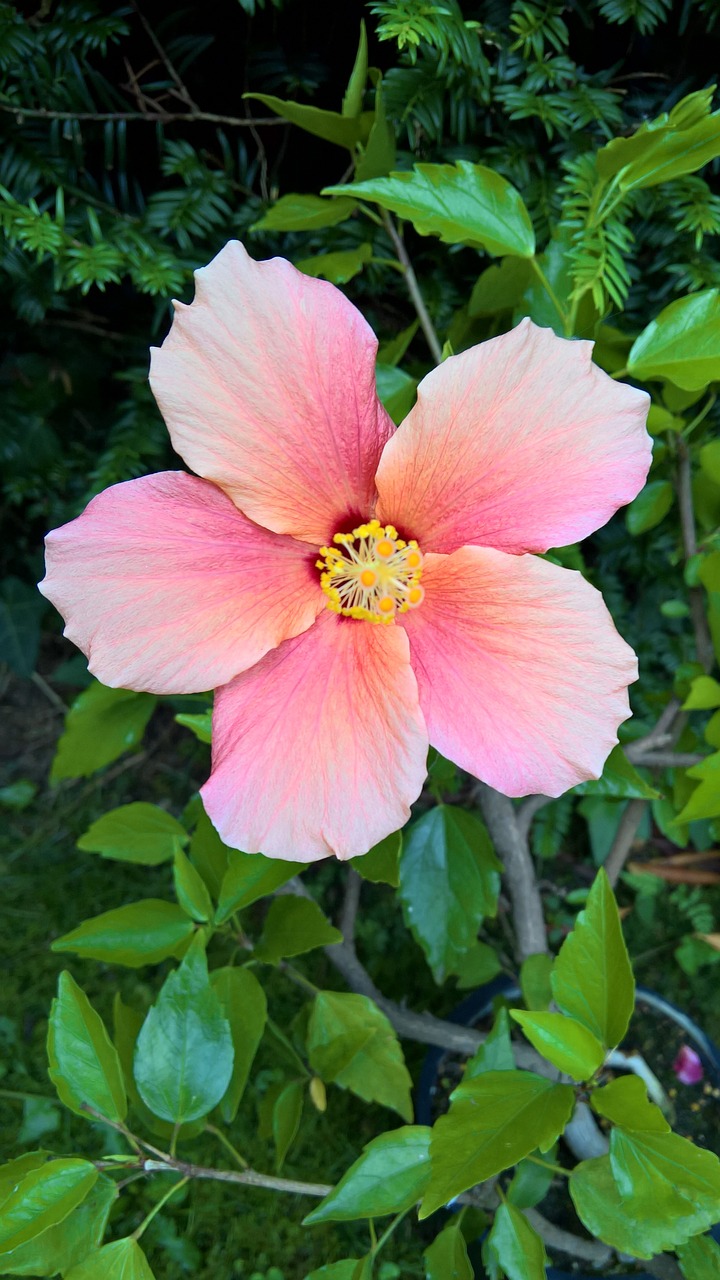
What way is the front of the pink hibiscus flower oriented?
toward the camera
